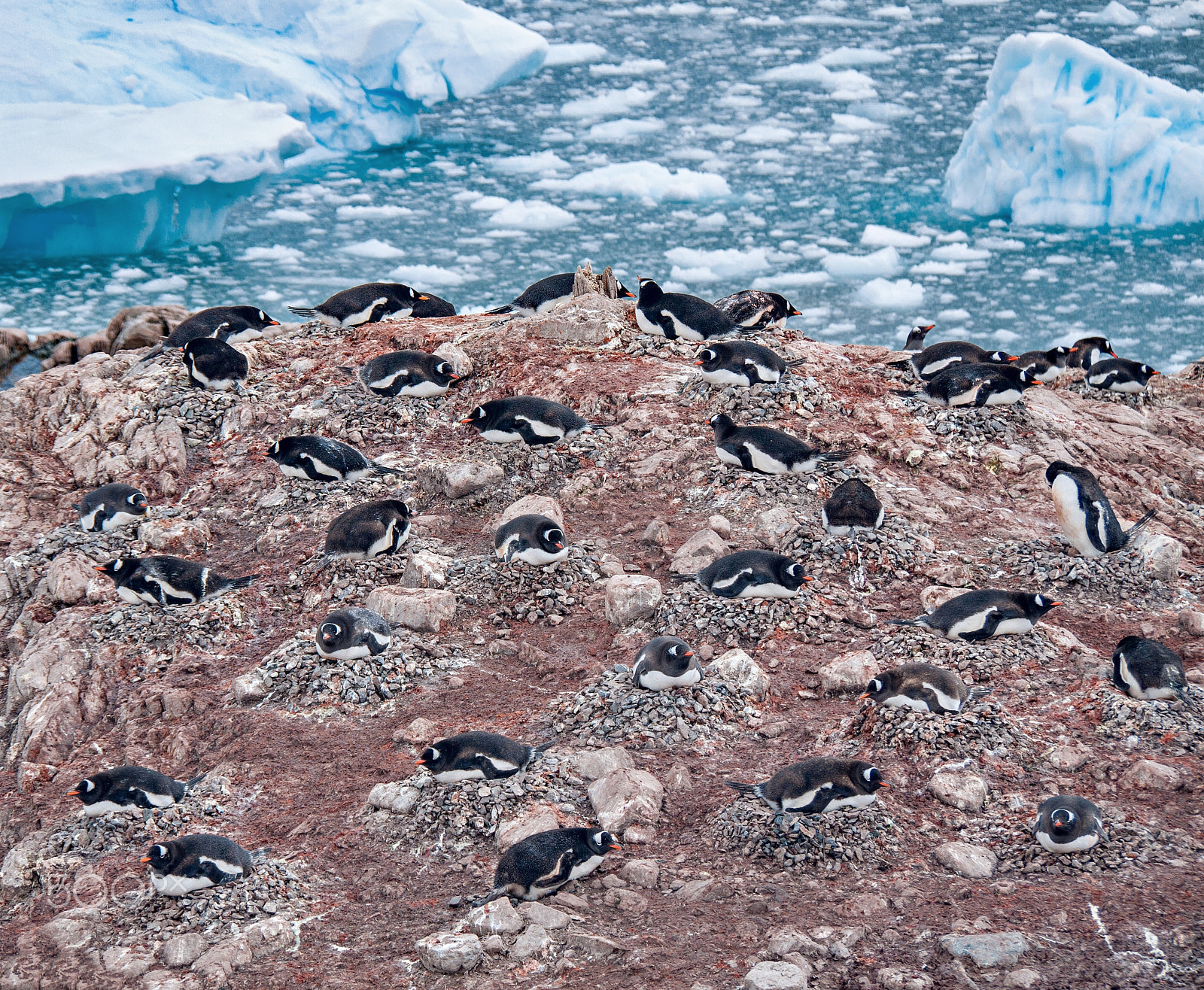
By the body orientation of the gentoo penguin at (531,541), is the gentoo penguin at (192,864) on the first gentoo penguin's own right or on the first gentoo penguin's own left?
on the first gentoo penguin's own right

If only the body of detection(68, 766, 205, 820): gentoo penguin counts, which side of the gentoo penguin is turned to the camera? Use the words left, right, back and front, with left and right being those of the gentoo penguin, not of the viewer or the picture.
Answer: left

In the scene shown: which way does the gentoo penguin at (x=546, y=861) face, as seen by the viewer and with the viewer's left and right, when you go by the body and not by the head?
facing to the right of the viewer

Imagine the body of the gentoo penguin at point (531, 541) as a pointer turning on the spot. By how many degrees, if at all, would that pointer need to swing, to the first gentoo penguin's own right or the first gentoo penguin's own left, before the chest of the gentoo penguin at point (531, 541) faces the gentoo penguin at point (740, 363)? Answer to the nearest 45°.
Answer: approximately 90° to the first gentoo penguin's own left

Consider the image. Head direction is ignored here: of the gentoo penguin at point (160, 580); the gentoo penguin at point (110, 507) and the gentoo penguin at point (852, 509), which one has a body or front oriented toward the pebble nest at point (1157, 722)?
the gentoo penguin at point (110, 507)

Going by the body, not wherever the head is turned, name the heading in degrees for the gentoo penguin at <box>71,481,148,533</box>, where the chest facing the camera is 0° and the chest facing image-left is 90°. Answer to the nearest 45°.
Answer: approximately 315°

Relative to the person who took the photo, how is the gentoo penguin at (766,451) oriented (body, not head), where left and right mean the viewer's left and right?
facing to the left of the viewer

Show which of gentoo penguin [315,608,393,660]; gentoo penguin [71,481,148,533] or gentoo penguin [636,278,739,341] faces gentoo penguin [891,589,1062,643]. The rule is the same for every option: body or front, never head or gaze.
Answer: gentoo penguin [71,481,148,533]

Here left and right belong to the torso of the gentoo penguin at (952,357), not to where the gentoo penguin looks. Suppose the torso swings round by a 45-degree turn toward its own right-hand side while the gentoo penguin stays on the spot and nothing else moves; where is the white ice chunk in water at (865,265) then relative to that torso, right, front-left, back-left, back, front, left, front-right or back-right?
back-left

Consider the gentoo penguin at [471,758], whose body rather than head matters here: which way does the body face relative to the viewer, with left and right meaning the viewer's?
facing to the left of the viewer

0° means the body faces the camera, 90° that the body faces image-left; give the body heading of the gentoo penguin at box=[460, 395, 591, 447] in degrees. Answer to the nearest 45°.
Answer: approximately 90°

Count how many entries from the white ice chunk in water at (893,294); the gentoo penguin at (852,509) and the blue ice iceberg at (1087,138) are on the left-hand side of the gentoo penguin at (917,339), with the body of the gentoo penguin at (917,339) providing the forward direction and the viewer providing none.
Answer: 2

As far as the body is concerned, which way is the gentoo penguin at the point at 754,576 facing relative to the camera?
to the viewer's right

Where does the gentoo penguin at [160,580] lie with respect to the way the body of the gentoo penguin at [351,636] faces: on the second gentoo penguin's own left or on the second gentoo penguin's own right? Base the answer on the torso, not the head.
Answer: on the second gentoo penguin's own right
